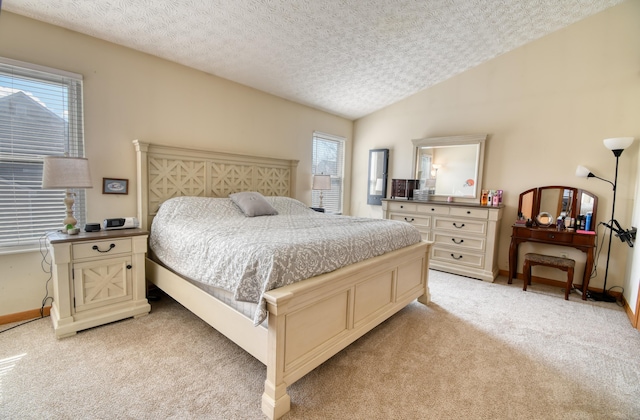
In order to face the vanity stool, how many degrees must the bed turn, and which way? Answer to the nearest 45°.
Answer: approximately 45° to its left

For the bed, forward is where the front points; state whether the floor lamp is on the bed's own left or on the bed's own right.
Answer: on the bed's own left

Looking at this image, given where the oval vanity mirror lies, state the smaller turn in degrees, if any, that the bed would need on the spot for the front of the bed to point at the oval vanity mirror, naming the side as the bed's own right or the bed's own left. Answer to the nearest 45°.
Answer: approximately 45° to the bed's own left

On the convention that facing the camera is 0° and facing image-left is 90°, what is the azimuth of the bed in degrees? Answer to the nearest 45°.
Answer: approximately 315°

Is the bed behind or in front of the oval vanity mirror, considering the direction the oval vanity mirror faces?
in front

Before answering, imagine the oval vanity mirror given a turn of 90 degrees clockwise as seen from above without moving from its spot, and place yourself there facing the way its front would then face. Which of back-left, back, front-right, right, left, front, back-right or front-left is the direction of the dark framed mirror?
front

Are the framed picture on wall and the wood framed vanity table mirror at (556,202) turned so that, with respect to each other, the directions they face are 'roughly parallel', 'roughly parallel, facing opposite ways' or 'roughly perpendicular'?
roughly perpendicular

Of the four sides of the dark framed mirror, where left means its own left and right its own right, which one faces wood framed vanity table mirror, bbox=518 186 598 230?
left

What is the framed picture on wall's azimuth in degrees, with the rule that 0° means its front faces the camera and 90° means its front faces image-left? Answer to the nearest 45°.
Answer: approximately 0°

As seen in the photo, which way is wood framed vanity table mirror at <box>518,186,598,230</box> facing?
toward the camera

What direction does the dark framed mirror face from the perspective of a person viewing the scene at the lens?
facing the viewer and to the left of the viewer
